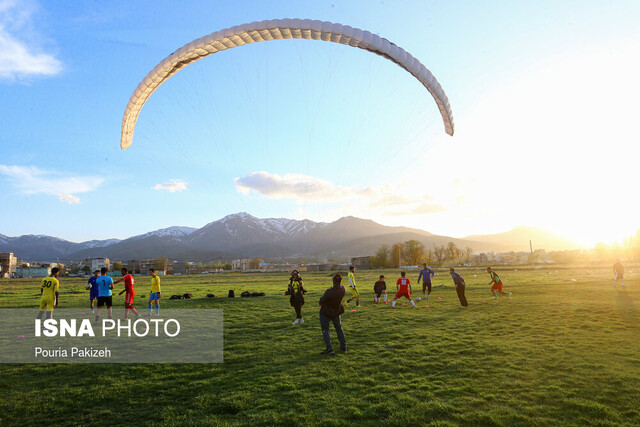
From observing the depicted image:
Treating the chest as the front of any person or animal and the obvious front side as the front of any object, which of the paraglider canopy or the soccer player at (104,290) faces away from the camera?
the soccer player

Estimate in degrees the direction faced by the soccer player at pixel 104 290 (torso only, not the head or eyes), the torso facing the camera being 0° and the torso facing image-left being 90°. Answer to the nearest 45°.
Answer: approximately 180°

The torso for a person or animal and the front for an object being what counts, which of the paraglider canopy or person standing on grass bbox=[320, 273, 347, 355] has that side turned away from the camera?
the person standing on grass

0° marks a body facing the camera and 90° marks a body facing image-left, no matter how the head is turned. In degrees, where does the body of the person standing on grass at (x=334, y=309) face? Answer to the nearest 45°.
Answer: approximately 180°

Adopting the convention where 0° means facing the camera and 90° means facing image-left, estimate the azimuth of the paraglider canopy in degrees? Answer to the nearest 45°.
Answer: approximately 0°

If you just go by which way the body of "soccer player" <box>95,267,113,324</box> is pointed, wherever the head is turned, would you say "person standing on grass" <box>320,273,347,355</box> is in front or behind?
behind
